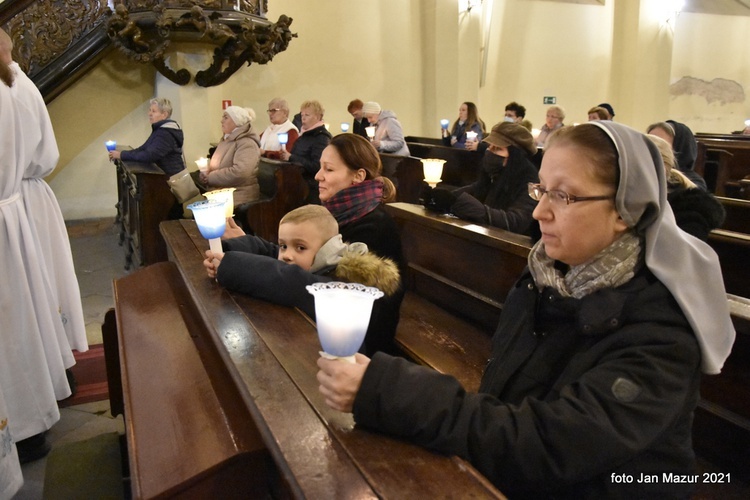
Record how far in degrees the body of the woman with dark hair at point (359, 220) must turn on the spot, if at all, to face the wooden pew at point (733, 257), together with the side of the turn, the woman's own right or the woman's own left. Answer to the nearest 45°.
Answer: approximately 180°

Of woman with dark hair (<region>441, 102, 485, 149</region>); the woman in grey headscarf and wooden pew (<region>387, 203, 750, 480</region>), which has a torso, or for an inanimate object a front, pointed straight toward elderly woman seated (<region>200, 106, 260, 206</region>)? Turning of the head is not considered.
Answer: the woman with dark hair

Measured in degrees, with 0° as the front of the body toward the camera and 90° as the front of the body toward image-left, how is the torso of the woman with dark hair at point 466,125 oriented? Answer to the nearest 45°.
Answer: approximately 45°

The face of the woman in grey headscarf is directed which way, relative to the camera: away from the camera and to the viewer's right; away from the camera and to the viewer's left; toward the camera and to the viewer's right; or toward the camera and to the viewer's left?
toward the camera and to the viewer's left

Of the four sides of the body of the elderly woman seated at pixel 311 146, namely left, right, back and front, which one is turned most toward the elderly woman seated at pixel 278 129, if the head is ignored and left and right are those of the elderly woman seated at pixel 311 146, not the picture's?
right

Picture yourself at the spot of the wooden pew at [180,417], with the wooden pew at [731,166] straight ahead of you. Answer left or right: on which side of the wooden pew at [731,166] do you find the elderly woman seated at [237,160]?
left

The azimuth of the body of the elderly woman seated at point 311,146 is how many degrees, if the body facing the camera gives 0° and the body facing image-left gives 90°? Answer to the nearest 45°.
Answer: approximately 90°

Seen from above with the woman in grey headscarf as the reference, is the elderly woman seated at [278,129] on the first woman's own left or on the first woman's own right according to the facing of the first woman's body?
on the first woman's own right

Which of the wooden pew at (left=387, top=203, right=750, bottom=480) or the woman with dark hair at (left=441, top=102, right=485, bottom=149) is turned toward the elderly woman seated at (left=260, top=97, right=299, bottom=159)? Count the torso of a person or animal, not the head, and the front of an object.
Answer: the woman with dark hair

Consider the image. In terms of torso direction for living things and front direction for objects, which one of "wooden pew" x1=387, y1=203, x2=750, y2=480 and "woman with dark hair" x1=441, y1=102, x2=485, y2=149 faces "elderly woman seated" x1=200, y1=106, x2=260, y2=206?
the woman with dark hair

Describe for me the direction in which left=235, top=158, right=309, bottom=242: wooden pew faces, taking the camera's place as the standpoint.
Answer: facing the viewer and to the left of the viewer

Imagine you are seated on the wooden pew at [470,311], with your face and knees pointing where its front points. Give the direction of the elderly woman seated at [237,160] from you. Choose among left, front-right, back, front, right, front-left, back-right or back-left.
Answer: right

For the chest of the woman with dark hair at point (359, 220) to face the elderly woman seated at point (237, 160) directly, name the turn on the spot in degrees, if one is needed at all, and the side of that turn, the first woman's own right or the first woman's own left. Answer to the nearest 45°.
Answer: approximately 90° to the first woman's own right

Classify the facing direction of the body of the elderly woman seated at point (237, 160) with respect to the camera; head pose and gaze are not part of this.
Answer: to the viewer's left
